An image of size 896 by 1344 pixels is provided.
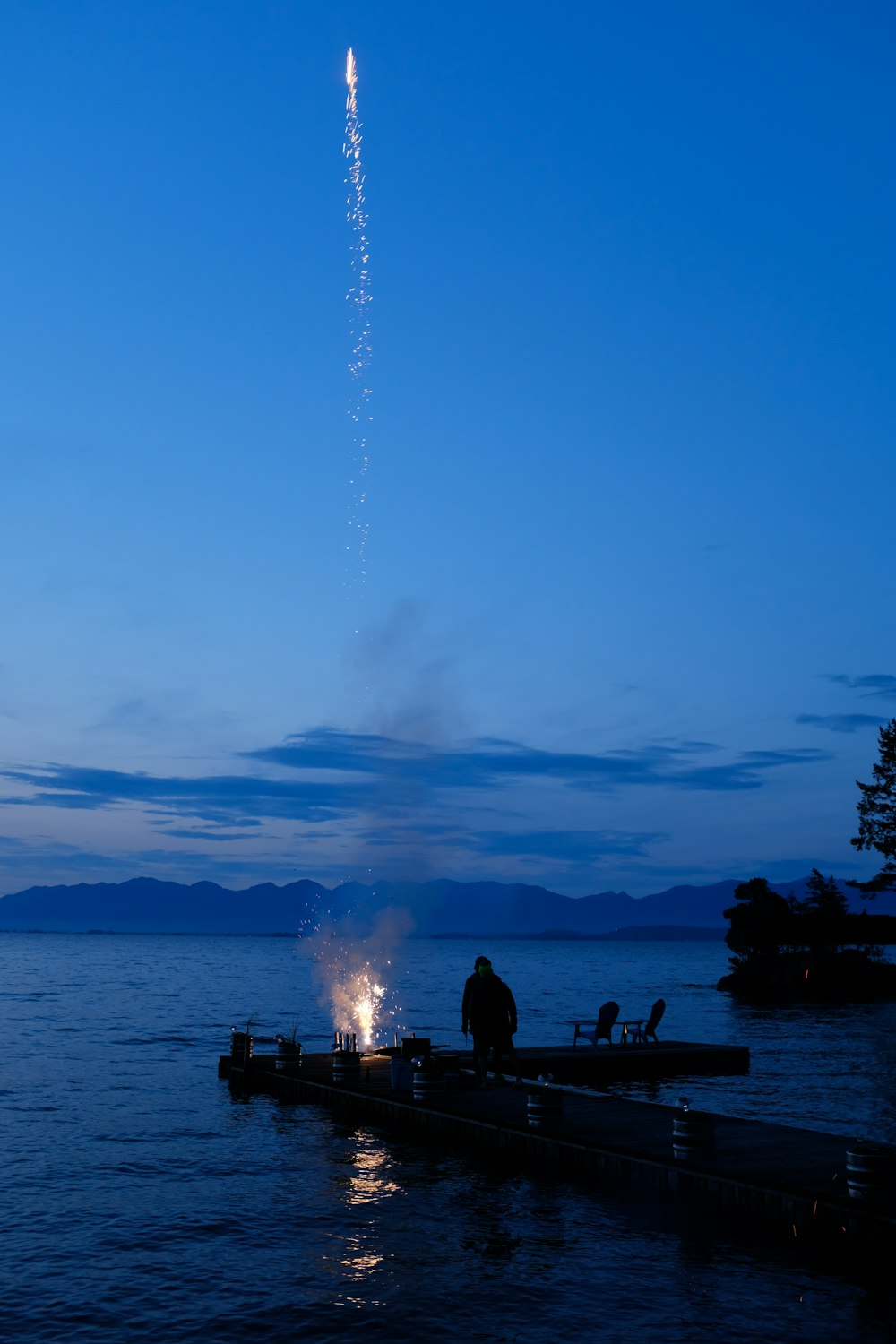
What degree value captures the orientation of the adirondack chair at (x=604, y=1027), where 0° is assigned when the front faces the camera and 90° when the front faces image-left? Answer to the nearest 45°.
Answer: approximately 45°
